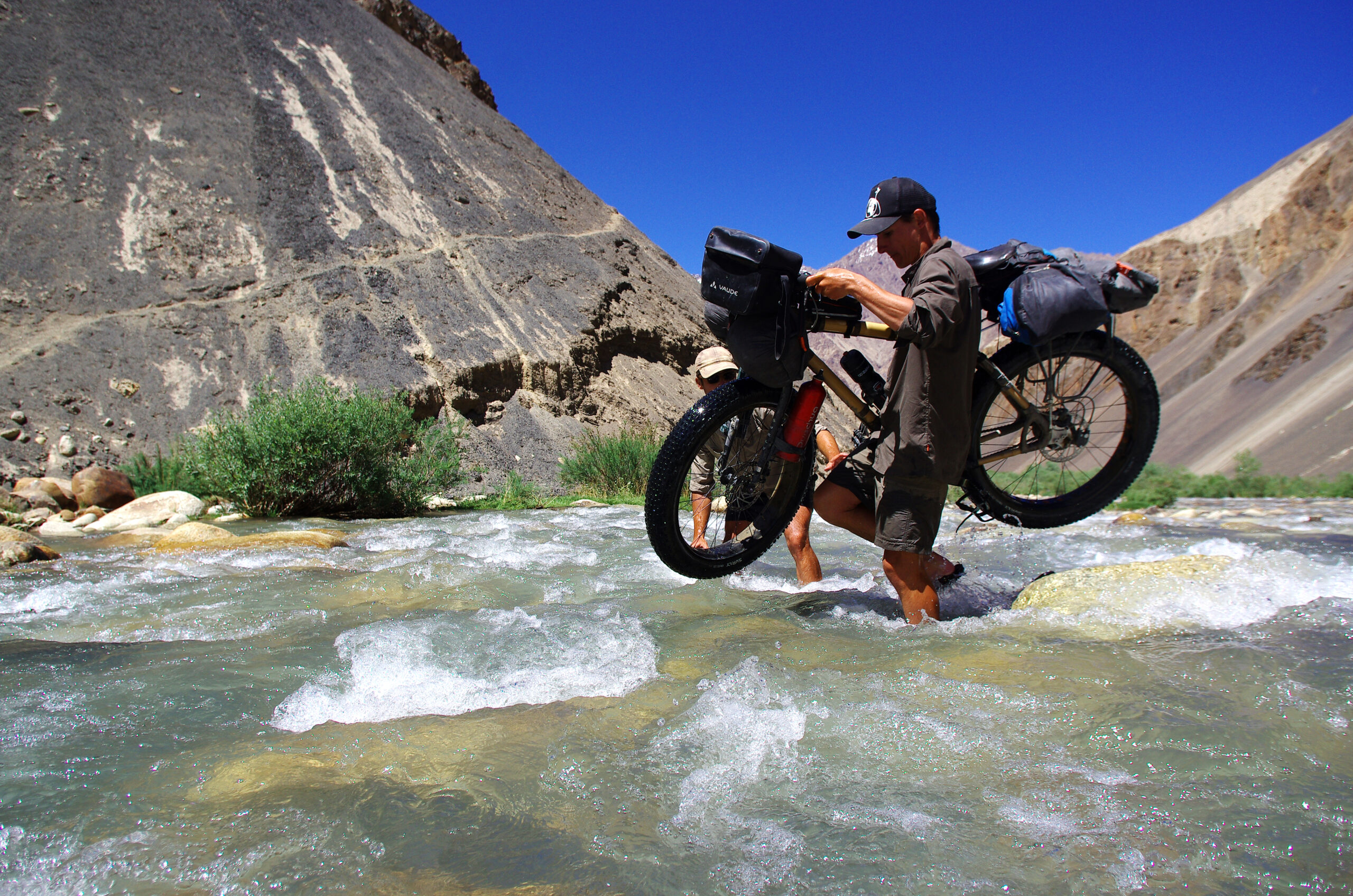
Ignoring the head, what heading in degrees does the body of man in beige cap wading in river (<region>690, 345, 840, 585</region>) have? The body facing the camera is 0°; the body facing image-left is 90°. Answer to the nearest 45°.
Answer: approximately 45°

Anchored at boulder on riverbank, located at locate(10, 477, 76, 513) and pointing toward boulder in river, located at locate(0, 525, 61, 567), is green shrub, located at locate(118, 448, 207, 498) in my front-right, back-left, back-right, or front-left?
back-left

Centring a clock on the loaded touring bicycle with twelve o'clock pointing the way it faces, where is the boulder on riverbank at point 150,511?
The boulder on riverbank is roughly at 1 o'clock from the loaded touring bicycle.

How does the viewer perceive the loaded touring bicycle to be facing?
facing to the left of the viewer

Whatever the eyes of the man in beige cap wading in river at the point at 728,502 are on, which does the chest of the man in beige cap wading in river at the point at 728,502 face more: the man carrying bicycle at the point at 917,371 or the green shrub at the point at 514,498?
the man carrying bicycle

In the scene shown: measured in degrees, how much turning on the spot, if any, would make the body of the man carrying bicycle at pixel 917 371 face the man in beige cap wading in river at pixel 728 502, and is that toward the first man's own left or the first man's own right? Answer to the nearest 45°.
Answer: approximately 45° to the first man's own right

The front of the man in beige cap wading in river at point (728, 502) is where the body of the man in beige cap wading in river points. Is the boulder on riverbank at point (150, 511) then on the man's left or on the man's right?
on the man's right

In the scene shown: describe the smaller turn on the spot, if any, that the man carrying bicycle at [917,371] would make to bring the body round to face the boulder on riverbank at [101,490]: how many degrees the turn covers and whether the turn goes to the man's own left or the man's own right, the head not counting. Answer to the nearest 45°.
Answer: approximately 45° to the man's own right

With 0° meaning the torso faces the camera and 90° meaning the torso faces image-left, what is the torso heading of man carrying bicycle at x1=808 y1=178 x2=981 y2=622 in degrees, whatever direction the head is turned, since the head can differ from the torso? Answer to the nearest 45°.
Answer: approximately 90°

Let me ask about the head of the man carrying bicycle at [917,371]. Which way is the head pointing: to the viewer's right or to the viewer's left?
to the viewer's left
